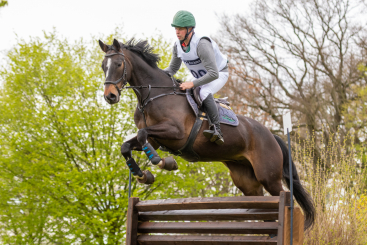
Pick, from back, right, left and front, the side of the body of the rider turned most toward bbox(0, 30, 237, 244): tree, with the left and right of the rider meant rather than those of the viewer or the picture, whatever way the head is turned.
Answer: right

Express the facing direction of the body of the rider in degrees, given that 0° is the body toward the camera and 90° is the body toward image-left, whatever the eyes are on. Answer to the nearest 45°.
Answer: approximately 45°

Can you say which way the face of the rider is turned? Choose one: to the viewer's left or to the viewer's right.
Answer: to the viewer's left
